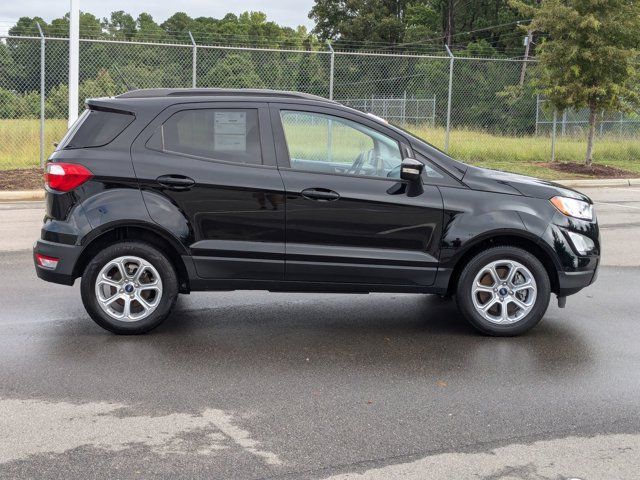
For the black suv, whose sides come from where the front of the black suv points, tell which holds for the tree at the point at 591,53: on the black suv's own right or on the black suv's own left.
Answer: on the black suv's own left

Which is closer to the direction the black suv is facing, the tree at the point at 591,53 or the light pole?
the tree

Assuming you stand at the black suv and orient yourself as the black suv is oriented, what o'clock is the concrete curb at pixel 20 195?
The concrete curb is roughly at 8 o'clock from the black suv.

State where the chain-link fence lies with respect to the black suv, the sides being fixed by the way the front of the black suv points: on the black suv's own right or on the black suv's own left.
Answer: on the black suv's own left

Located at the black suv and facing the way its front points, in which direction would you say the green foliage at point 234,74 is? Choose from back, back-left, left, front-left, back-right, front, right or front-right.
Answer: left

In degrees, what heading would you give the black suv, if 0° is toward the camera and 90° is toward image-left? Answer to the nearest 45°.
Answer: approximately 270°
